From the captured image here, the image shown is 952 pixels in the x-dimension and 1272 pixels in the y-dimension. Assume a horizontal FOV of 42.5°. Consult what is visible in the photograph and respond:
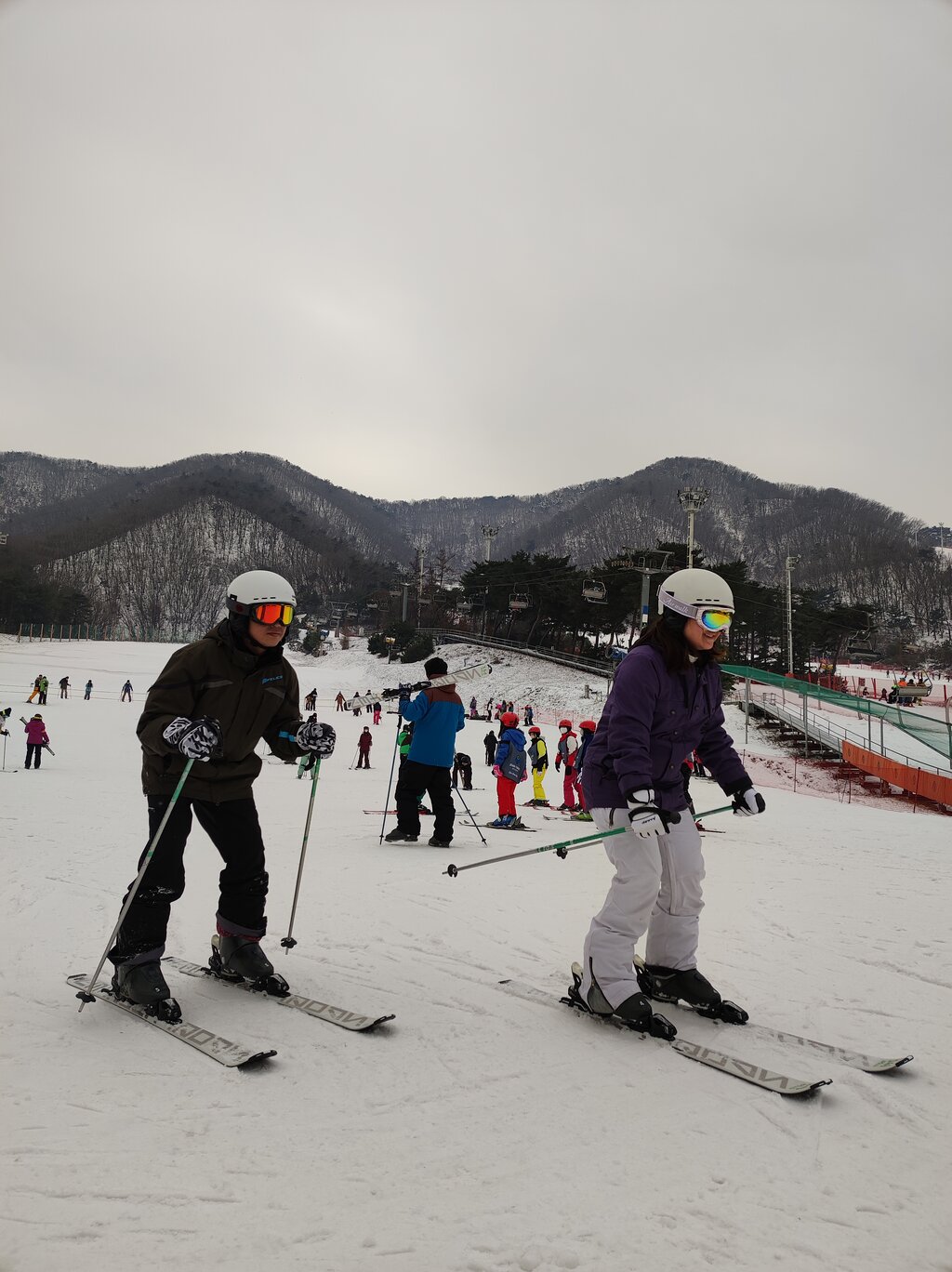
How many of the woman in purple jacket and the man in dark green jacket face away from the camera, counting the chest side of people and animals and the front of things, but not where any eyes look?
0

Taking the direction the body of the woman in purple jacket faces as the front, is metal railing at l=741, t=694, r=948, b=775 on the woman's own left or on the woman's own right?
on the woman's own left

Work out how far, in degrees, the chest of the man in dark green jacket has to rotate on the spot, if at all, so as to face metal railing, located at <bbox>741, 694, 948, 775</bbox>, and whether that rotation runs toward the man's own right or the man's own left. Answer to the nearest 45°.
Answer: approximately 90° to the man's own left

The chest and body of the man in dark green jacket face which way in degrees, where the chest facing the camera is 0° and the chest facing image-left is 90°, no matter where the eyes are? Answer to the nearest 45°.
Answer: approximately 315°

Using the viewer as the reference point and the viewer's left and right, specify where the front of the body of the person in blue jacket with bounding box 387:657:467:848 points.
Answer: facing away from the viewer and to the left of the viewer

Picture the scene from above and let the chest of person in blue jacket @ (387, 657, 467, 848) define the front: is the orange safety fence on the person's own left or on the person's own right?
on the person's own right

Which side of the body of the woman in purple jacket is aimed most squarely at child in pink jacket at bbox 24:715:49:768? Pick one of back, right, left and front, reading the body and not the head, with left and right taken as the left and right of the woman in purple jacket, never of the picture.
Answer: back

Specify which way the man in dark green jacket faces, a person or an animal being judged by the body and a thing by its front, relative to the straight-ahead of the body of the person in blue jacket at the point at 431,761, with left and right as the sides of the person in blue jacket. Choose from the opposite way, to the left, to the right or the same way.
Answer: the opposite way

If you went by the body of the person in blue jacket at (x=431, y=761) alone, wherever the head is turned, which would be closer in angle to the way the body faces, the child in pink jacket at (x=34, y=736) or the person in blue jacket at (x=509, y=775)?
the child in pink jacket

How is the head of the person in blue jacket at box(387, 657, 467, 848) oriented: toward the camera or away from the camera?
away from the camera

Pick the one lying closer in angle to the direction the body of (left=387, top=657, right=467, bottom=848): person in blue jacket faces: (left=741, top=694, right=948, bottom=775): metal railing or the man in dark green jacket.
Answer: the metal railing

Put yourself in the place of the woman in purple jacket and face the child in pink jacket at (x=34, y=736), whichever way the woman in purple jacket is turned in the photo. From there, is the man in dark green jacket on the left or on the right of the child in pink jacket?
left

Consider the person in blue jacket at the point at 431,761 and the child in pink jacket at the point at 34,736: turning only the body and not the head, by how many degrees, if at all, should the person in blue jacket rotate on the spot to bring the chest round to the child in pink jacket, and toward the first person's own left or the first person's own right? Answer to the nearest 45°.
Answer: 0° — they already face them

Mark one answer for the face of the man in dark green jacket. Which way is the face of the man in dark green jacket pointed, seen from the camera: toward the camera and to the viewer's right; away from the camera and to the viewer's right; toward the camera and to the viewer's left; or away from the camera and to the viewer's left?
toward the camera and to the viewer's right
